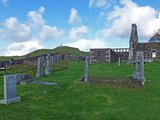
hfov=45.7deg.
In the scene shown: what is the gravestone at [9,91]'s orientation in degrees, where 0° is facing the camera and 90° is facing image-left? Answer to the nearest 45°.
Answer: approximately 315°

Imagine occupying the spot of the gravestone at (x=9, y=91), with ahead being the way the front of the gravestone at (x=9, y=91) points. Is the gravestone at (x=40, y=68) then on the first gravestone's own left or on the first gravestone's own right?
on the first gravestone's own left
